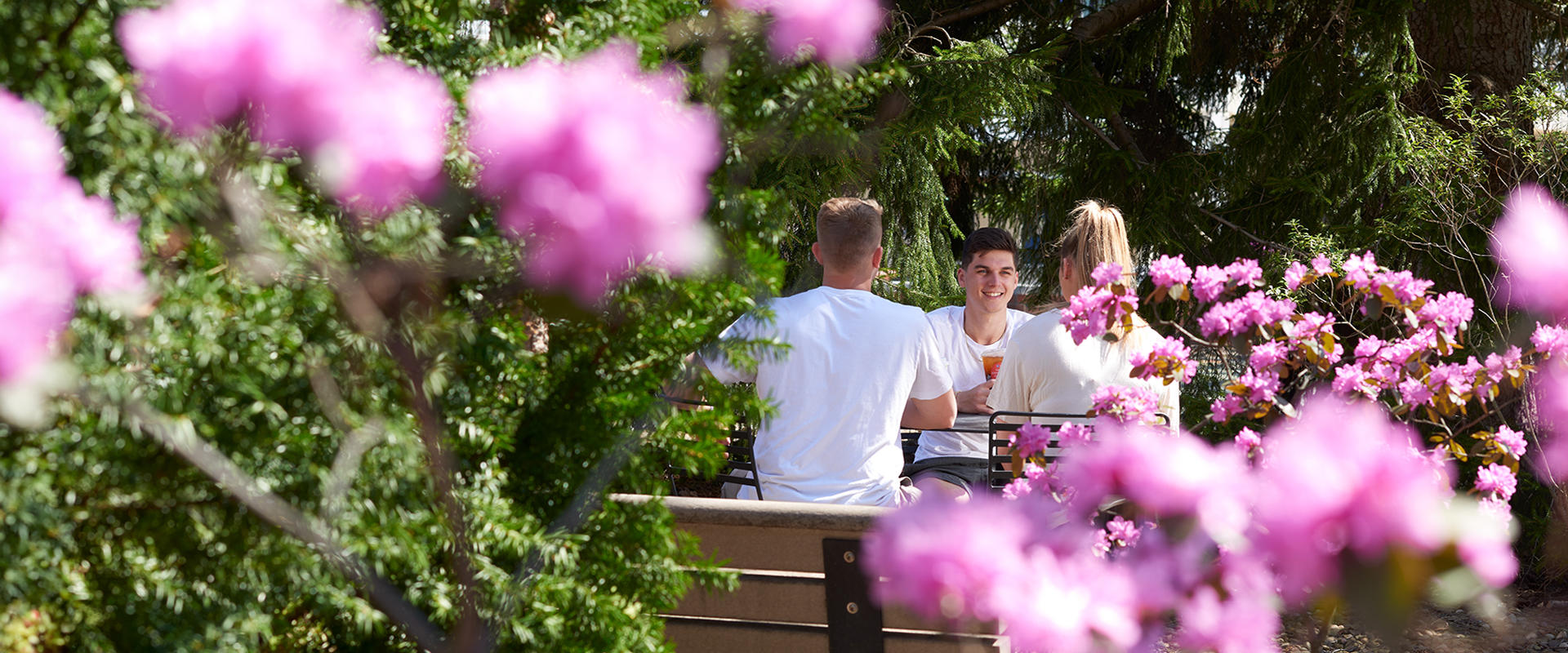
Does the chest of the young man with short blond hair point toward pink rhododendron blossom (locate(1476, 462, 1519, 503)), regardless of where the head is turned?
no

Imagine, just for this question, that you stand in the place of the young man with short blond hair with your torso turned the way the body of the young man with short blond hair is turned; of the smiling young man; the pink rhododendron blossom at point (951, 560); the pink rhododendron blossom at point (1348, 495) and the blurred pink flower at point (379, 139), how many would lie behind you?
3

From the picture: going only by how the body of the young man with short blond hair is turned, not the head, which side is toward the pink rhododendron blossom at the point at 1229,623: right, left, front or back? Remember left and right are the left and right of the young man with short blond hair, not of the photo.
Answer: back

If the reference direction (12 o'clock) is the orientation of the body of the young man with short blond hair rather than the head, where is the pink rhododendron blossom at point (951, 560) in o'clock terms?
The pink rhododendron blossom is roughly at 6 o'clock from the young man with short blond hair.

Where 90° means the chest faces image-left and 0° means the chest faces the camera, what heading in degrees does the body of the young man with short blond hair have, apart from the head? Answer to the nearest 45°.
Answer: approximately 180°

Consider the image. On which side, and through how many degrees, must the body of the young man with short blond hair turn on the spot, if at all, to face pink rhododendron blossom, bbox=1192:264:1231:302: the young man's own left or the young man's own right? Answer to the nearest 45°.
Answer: approximately 135° to the young man's own right

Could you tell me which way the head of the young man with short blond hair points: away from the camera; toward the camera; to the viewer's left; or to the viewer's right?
away from the camera

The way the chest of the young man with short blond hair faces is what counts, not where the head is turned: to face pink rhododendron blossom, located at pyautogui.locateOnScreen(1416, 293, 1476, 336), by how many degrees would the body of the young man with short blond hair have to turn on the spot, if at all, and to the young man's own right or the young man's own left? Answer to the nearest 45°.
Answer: approximately 135° to the young man's own right

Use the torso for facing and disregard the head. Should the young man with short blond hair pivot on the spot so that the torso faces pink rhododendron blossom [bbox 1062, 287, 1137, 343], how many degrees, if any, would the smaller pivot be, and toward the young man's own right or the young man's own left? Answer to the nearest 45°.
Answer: approximately 135° to the young man's own right

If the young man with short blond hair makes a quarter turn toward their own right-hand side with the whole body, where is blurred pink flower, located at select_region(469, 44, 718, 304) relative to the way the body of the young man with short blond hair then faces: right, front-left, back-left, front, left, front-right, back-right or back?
right

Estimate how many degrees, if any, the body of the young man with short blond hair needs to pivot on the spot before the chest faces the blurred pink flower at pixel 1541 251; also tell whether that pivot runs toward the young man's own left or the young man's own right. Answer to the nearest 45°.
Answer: approximately 180°

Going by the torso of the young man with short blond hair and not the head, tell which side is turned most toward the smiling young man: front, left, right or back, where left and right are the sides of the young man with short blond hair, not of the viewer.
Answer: front

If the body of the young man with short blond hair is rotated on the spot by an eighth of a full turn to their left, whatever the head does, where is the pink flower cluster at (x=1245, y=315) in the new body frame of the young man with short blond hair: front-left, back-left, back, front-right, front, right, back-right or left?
back

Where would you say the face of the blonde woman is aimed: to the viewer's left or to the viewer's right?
to the viewer's left

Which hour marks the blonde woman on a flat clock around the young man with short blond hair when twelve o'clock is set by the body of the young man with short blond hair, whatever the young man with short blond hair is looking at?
The blonde woman is roughly at 2 o'clock from the young man with short blond hair.

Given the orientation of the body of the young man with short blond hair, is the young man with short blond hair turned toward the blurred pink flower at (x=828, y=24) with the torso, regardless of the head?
no

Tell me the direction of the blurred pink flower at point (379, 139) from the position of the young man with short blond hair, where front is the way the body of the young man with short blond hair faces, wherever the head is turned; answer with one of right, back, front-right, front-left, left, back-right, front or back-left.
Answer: back

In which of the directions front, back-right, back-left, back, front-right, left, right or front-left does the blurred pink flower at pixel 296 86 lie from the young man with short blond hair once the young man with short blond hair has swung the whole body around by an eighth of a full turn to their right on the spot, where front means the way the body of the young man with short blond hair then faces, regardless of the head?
back-right
